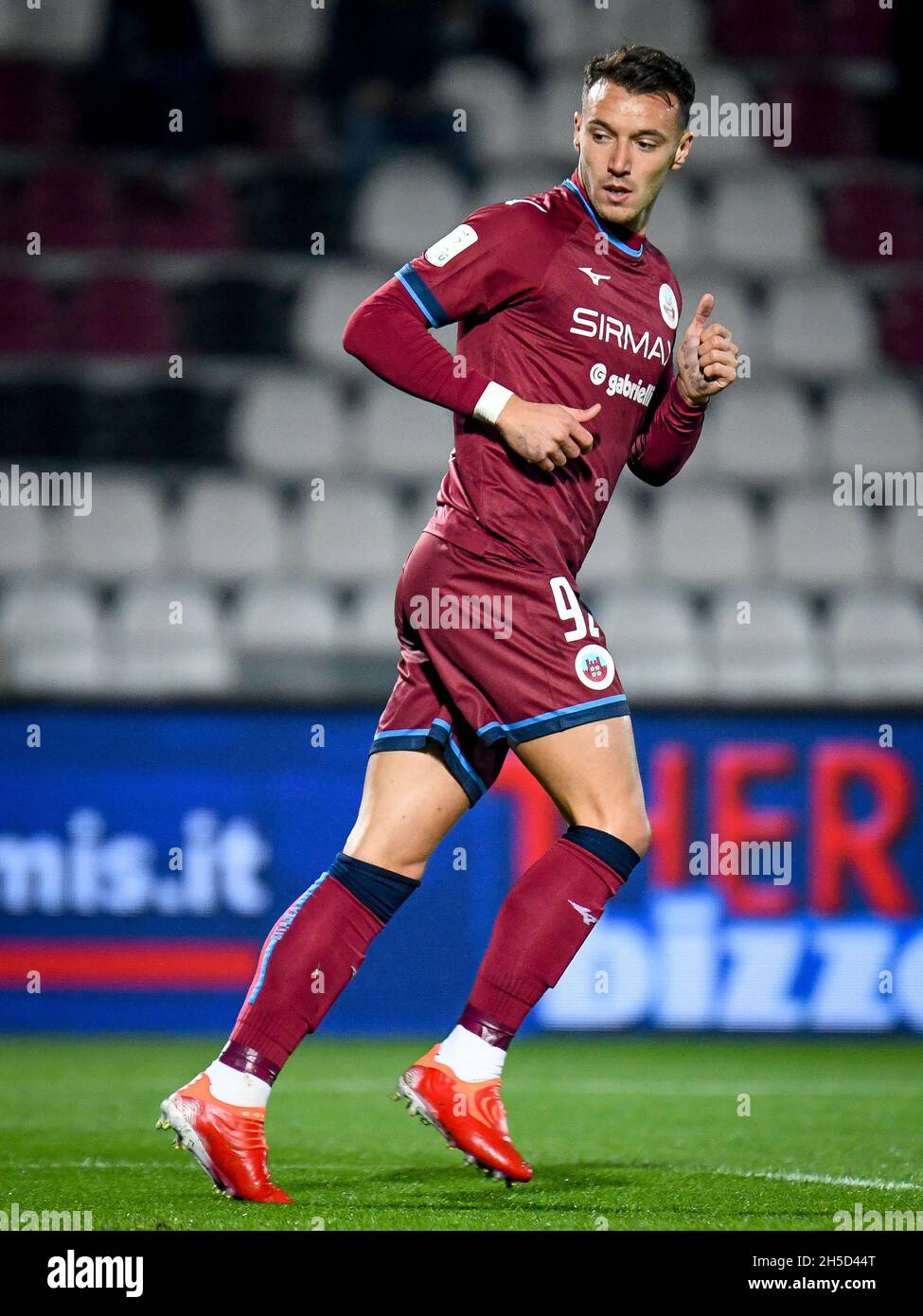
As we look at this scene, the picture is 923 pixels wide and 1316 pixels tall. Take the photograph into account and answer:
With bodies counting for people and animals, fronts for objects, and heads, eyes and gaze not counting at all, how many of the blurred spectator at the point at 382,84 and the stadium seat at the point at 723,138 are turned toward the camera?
2

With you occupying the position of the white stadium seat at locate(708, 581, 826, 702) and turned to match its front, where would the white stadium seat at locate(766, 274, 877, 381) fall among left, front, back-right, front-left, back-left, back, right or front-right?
back

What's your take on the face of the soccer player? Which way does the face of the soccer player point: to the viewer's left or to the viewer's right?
to the viewer's left

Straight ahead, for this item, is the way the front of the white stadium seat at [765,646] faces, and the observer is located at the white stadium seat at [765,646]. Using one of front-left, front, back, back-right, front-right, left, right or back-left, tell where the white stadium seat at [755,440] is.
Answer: back

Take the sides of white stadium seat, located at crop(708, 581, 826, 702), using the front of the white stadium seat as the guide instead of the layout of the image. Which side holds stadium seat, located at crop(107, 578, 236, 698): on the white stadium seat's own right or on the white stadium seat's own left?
on the white stadium seat's own right

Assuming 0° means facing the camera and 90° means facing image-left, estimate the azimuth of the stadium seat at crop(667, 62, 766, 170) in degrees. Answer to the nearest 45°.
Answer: approximately 0°
